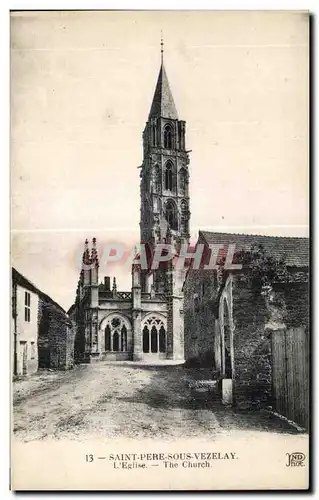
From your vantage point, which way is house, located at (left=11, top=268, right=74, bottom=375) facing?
to the viewer's right

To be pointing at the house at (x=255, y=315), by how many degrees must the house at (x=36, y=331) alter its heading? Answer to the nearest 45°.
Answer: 0° — it already faces it
